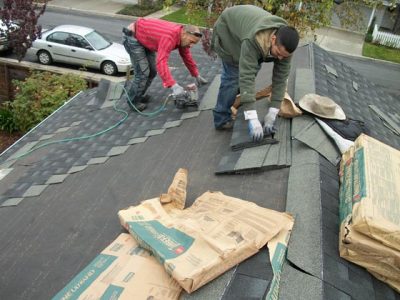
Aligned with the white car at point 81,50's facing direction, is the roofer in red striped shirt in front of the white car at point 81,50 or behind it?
in front

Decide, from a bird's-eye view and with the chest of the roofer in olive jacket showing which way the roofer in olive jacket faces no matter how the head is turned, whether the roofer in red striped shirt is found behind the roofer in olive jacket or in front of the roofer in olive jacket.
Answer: behind

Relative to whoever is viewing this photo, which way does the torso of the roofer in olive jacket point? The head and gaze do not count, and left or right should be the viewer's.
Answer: facing the viewer and to the right of the viewer

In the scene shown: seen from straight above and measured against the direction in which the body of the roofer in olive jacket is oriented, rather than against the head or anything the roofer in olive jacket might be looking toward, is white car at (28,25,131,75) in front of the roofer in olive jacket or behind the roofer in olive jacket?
behind

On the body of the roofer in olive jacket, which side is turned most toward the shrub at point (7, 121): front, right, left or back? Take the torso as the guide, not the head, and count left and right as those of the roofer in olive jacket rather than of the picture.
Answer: back

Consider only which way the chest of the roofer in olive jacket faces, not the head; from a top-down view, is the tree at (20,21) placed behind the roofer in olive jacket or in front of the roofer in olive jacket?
behind

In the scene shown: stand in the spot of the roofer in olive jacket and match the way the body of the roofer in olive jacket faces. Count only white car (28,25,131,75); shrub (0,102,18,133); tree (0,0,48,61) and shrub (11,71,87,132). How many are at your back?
4

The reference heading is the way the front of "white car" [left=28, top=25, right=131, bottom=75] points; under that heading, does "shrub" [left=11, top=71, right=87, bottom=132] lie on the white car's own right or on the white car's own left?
on the white car's own right

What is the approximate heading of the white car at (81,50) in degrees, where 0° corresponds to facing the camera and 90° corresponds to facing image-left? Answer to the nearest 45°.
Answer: approximately 315°

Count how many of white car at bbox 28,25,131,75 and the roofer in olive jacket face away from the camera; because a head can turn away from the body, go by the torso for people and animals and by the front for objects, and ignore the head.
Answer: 0
